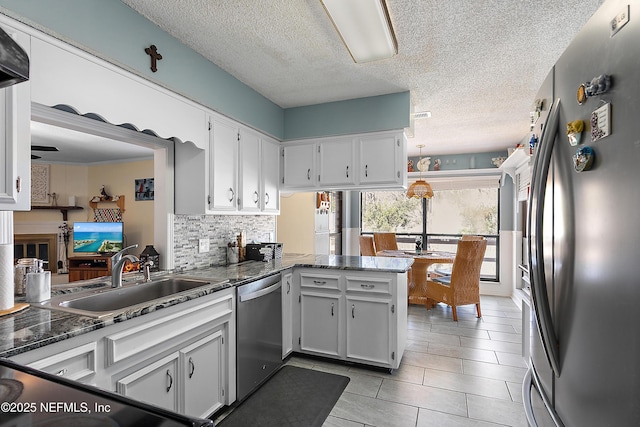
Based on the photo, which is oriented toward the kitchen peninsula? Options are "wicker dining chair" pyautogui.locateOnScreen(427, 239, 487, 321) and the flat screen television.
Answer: the flat screen television

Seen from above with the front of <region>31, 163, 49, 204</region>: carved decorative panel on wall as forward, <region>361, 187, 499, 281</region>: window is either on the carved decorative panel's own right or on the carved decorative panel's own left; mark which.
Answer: on the carved decorative panel's own left

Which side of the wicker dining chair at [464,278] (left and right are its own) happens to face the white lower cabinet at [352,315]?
left

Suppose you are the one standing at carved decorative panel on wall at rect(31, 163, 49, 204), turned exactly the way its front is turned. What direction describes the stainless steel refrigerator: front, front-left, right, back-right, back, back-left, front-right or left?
front

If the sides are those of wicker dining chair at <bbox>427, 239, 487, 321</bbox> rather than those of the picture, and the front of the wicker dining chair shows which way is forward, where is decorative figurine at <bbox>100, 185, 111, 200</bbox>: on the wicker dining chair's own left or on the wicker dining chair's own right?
on the wicker dining chair's own left

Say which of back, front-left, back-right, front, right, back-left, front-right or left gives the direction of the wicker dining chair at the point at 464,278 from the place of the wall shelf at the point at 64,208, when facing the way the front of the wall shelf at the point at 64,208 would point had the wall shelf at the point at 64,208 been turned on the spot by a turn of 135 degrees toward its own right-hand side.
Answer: back

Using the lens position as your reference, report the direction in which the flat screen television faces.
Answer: facing the viewer

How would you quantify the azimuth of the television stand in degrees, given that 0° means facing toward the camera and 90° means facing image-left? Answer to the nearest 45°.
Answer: approximately 0°

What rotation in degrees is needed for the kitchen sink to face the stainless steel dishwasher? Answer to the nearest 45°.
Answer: approximately 45° to its left

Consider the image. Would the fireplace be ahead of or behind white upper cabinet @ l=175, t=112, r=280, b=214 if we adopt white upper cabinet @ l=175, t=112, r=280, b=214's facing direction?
behind

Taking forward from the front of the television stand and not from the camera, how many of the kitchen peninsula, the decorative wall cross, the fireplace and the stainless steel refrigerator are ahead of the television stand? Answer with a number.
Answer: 3

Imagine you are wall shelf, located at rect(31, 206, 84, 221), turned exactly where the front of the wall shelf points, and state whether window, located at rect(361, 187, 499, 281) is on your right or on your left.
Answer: on your left

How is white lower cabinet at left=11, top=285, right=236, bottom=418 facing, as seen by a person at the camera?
facing the viewer and to the right of the viewer

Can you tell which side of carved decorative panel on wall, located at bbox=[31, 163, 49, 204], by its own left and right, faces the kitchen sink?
front
